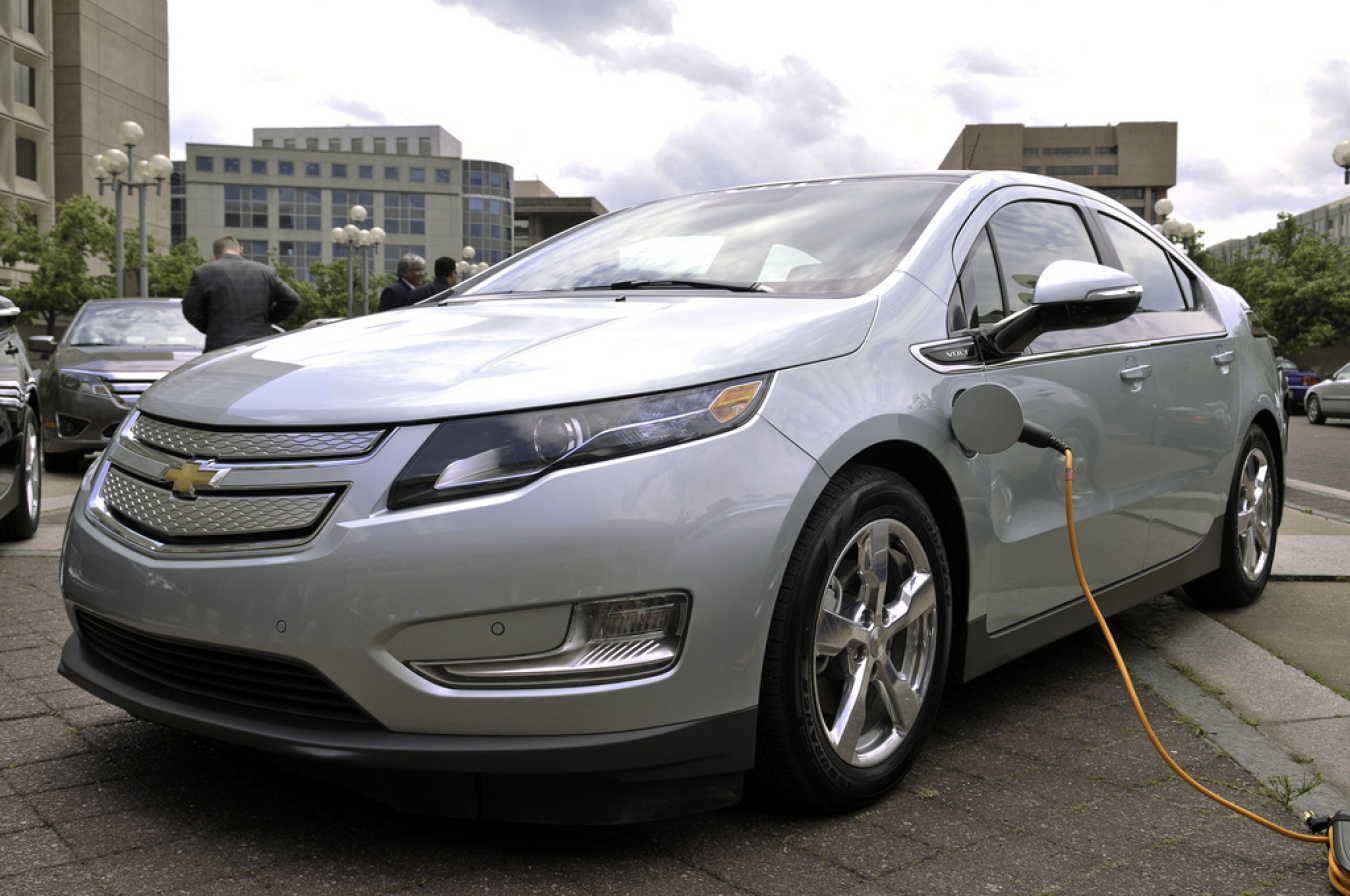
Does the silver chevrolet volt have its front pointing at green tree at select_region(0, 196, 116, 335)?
no

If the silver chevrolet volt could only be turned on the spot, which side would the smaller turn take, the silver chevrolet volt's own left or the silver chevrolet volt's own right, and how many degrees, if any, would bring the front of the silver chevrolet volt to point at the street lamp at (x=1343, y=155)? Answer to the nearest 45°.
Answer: approximately 180°

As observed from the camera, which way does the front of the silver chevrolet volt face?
facing the viewer and to the left of the viewer

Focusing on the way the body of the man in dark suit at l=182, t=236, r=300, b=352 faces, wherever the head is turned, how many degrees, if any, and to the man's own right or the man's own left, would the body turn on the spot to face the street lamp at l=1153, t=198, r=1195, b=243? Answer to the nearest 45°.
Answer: approximately 45° to the man's own right

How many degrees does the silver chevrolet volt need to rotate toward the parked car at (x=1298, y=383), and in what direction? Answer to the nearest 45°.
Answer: approximately 180°

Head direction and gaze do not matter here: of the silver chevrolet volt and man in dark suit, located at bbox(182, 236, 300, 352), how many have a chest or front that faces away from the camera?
1

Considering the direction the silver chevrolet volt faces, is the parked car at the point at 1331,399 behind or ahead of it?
behind

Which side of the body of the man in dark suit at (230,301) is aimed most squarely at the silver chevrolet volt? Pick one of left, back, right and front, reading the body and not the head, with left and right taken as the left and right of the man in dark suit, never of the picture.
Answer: back

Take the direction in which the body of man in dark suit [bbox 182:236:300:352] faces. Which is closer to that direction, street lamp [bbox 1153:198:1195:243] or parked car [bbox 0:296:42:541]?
the street lamp

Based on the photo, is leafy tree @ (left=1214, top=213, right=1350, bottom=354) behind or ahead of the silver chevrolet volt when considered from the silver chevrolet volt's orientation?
behind

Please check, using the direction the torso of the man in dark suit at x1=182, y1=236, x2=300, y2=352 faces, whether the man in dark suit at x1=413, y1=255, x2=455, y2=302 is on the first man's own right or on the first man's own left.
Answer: on the first man's own right

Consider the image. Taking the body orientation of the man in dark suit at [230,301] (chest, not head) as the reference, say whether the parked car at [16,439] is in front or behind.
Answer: behind

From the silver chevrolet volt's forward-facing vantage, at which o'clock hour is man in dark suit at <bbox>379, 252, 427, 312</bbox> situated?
The man in dark suit is roughly at 4 o'clock from the silver chevrolet volt.

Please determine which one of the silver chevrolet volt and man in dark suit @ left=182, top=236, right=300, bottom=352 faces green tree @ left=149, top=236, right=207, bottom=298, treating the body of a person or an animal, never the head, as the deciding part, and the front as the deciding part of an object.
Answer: the man in dark suit

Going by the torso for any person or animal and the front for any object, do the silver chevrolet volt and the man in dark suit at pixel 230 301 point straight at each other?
no

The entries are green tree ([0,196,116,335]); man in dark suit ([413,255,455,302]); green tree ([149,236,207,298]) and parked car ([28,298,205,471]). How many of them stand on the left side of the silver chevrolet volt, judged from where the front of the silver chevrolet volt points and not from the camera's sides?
0

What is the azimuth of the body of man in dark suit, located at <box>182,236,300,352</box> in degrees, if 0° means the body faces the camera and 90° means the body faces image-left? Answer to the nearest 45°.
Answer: approximately 180°

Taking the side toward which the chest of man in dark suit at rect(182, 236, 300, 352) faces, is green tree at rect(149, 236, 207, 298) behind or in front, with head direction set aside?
in front
